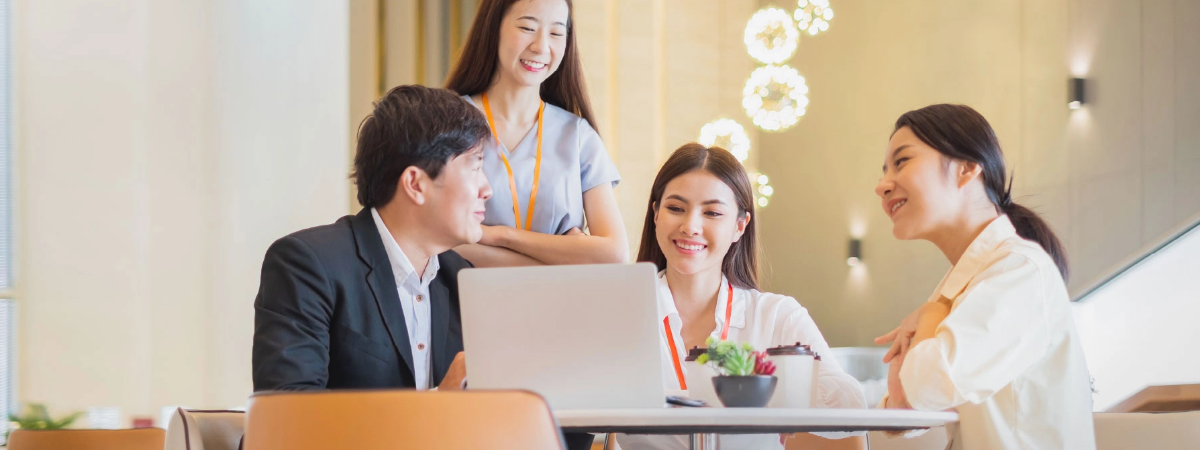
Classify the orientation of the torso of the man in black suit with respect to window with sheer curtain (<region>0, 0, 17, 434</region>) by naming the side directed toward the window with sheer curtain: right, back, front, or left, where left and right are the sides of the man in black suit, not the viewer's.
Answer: back

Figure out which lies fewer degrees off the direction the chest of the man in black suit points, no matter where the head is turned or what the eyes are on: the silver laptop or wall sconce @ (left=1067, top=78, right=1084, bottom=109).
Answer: the silver laptop

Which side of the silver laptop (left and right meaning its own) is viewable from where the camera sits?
back

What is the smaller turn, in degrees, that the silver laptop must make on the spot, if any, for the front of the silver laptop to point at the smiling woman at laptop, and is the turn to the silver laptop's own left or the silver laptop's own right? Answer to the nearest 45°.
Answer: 0° — it already faces them

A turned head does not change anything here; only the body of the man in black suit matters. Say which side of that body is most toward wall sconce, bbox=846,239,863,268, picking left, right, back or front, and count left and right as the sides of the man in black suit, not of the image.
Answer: left

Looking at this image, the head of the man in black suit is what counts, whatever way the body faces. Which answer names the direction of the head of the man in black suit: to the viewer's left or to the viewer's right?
to the viewer's right

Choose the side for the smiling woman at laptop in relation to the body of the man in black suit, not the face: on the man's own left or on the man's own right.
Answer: on the man's own left

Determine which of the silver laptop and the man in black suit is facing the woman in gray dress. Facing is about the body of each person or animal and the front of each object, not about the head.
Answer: the silver laptop

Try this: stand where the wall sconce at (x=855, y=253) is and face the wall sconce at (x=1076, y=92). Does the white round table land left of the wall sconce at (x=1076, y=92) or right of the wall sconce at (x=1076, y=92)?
right

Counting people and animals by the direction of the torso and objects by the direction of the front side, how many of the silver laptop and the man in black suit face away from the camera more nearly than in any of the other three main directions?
1

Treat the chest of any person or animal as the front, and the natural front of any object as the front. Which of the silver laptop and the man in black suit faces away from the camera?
the silver laptop

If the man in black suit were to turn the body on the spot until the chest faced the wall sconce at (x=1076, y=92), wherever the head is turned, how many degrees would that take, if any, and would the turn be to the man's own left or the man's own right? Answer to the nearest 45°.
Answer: approximately 90° to the man's own left

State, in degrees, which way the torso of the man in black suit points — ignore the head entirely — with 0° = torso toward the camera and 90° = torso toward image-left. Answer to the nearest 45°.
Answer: approximately 315°

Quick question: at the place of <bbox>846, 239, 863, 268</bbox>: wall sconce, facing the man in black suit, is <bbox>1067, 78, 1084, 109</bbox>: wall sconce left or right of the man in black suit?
left
